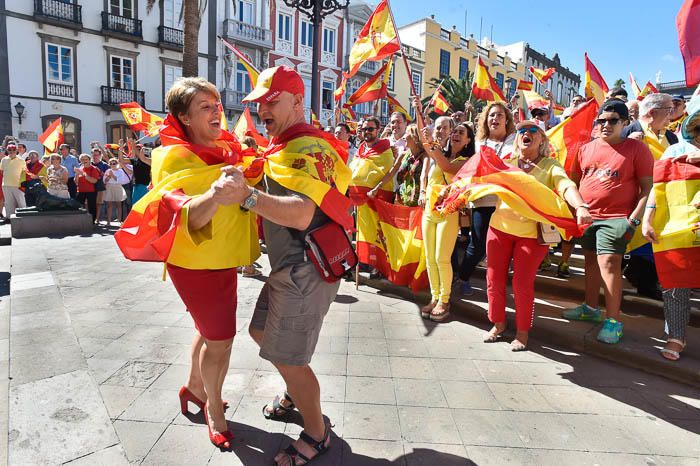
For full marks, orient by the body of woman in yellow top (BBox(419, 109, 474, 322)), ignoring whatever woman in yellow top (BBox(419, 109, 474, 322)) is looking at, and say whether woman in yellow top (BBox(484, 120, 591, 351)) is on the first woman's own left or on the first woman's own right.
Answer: on the first woman's own left

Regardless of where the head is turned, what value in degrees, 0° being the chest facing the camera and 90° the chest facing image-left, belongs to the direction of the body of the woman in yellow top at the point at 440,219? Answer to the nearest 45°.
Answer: approximately 45°

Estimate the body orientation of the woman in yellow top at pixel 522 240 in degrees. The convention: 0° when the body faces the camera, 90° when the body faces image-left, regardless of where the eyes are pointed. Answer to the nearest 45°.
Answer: approximately 0°

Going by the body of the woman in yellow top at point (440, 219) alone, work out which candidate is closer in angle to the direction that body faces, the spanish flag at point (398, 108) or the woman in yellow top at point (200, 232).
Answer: the woman in yellow top
